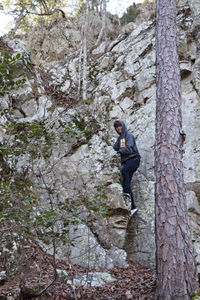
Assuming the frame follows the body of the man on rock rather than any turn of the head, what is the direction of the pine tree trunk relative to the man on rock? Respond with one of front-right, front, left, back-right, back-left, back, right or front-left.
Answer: front-left

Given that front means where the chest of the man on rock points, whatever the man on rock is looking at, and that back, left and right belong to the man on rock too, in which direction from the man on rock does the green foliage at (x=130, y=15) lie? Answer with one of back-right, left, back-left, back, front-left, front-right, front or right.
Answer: back-right

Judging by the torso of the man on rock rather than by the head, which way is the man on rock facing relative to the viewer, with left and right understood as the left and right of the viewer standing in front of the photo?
facing the viewer and to the left of the viewer

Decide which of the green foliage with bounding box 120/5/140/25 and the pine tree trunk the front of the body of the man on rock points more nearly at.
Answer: the pine tree trunk
